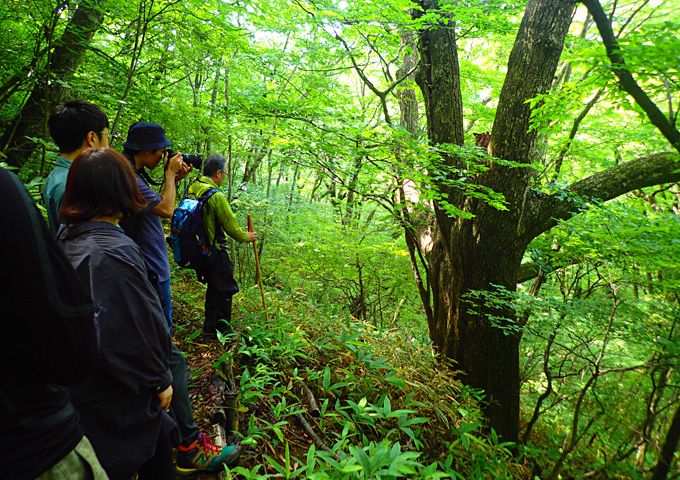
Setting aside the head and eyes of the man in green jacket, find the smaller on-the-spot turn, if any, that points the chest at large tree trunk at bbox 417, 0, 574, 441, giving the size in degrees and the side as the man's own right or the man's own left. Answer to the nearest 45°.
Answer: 0° — they already face it

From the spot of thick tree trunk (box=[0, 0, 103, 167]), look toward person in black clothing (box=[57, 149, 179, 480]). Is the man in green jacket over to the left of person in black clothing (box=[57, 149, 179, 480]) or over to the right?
left

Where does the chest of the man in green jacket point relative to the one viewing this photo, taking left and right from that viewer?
facing to the right of the viewer

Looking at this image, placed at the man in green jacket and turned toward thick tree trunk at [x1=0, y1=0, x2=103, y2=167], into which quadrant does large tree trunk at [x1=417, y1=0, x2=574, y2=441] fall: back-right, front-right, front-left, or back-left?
back-right

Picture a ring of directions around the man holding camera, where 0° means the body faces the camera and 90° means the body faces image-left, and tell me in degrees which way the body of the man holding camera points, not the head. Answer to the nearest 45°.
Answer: approximately 270°

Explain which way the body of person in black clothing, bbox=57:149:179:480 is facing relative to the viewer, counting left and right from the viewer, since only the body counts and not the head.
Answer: facing away from the viewer and to the right of the viewer

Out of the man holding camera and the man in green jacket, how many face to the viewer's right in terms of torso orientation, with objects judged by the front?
2

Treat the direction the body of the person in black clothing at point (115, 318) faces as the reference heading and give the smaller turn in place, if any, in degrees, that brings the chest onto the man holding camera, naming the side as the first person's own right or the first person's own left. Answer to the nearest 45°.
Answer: approximately 45° to the first person's own left
